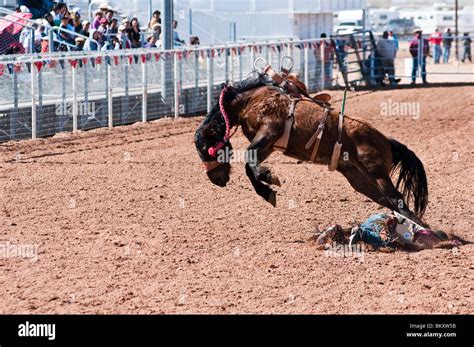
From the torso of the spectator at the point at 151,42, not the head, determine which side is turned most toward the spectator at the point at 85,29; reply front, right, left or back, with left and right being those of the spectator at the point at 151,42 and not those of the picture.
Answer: right

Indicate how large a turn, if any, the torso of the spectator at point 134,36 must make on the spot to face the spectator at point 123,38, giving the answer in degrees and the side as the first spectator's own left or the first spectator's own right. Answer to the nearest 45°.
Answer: approximately 45° to the first spectator's own right

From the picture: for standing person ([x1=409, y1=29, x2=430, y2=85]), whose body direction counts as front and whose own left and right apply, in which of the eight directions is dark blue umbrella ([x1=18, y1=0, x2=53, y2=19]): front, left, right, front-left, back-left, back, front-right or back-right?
front-right

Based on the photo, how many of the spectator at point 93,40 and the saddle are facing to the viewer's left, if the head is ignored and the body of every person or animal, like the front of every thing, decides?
1

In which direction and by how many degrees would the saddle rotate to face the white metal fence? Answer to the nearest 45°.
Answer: approximately 90° to its right

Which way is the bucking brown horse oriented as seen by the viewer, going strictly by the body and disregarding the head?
to the viewer's left

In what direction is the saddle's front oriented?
to the viewer's left

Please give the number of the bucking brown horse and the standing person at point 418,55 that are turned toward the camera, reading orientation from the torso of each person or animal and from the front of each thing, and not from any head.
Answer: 1

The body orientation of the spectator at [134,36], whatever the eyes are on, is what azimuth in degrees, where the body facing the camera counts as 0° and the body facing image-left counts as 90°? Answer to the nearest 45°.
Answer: approximately 315°

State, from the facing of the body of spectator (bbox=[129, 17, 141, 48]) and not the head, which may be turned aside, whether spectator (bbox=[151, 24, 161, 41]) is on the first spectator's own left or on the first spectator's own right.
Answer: on the first spectator's own left
